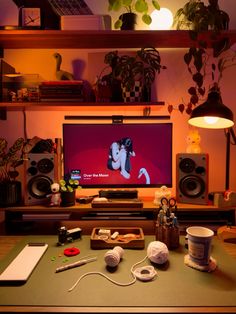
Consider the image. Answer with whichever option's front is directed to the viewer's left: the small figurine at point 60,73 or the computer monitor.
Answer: the small figurine

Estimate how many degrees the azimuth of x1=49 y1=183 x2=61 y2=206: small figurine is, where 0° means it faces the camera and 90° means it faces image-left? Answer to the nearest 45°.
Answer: approximately 0°

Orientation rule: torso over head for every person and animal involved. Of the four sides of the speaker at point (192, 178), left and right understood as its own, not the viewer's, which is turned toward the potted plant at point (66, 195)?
right

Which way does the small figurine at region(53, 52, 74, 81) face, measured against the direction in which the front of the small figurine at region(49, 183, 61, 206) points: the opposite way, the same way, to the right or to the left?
to the right

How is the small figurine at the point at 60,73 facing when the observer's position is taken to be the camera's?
facing to the left of the viewer
